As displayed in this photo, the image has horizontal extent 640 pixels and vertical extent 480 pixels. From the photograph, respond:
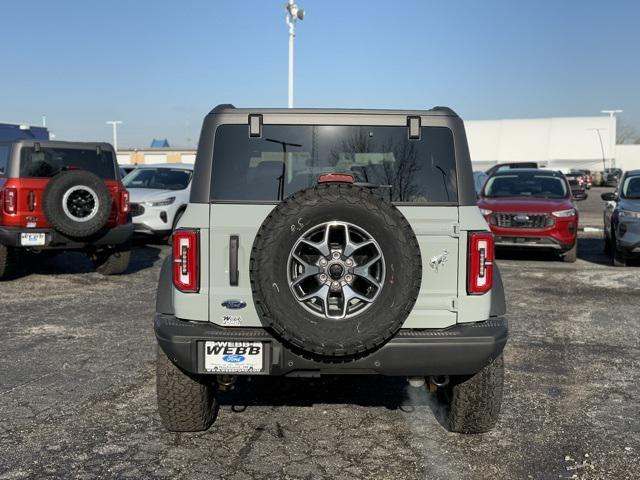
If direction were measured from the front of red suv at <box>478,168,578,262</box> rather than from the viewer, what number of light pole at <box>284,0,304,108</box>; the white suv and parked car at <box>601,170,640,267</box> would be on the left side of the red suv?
1

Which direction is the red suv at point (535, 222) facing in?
toward the camera

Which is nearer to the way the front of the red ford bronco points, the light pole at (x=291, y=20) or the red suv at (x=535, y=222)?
the light pole

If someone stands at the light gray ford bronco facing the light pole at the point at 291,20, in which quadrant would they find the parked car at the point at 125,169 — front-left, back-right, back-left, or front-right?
front-left

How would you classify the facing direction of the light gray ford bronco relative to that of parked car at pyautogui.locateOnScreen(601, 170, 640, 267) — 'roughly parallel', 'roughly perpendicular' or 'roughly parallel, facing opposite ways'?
roughly parallel, facing opposite ways

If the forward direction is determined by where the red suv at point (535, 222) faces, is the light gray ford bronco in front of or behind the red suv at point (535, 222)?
in front

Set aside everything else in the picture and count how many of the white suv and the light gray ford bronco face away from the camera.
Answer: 1

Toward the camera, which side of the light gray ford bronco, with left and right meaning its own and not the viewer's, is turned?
back

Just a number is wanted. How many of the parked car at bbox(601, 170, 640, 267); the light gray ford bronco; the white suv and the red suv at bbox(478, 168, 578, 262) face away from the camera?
1

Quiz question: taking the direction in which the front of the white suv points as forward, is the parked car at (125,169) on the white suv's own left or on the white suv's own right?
on the white suv's own right

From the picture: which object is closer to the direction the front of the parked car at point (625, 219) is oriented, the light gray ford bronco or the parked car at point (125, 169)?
the light gray ford bronco

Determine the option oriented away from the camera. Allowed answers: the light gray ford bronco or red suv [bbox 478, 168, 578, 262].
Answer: the light gray ford bronco

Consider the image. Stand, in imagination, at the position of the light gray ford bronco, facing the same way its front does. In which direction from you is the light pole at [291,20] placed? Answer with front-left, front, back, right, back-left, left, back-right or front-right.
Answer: front

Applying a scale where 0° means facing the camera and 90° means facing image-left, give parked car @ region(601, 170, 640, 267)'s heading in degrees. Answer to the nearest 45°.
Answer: approximately 315°

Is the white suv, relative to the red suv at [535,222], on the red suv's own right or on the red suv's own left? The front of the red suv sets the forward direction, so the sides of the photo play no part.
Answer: on the red suv's own right

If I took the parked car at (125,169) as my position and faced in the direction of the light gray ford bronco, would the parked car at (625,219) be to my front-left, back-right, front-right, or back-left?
front-left

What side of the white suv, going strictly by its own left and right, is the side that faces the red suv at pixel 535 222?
left

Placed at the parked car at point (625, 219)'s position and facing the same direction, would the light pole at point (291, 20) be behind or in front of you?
behind
